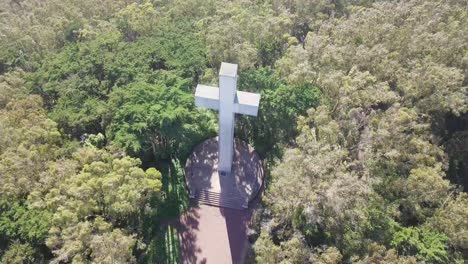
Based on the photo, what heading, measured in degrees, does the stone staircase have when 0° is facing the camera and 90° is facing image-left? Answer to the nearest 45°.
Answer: approximately 0°

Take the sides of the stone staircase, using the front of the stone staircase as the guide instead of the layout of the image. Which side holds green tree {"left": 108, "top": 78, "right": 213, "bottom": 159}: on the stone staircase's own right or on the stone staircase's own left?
on the stone staircase's own right
